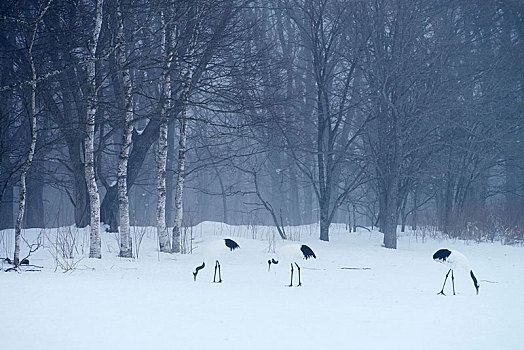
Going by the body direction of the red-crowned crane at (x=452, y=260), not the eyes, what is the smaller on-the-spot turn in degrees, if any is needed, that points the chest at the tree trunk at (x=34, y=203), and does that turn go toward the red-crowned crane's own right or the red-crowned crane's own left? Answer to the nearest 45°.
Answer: approximately 135° to the red-crowned crane's own left

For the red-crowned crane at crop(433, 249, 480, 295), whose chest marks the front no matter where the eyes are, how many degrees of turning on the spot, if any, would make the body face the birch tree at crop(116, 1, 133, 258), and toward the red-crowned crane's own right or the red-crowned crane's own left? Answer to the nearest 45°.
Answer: approximately 180°

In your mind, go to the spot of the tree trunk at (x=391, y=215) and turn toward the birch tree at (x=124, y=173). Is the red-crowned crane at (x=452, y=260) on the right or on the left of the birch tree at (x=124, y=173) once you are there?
left

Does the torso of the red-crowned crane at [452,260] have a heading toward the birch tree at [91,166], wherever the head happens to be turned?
no

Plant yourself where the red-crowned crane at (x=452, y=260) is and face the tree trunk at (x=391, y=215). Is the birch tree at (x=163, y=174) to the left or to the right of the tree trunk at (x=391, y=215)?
left

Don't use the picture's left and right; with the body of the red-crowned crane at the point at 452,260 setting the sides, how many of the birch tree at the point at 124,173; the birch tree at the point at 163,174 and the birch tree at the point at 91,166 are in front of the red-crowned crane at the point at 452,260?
0

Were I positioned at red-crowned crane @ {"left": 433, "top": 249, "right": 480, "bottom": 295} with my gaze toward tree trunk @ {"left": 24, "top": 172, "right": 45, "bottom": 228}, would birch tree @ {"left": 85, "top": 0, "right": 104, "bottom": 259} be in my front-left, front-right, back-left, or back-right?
front-left

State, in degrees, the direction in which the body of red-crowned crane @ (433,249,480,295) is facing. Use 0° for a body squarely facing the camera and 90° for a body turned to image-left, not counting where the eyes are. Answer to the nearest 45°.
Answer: approximately 270°

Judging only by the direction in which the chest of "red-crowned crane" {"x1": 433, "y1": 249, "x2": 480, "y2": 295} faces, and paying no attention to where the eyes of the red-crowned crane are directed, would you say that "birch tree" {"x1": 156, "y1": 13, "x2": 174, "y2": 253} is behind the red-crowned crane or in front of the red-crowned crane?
behind

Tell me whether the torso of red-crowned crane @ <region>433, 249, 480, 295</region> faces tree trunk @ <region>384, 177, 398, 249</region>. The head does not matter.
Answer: no

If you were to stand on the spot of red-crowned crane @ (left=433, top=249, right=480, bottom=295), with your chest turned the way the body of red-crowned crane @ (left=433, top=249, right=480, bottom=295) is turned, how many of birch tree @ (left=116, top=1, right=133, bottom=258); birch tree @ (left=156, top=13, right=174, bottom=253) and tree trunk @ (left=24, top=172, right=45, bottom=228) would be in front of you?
0

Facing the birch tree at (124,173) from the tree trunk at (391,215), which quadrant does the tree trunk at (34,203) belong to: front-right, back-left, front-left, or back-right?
front-right
